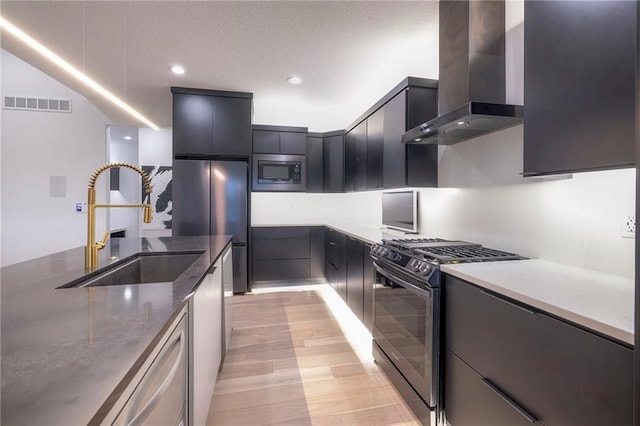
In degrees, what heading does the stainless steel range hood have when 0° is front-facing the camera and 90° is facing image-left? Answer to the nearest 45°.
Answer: approximately 45°

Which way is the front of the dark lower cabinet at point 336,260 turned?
to the viewer's left

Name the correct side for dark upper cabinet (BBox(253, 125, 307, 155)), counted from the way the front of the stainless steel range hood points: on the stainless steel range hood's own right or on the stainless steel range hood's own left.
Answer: on the stainless steel range hood's own right

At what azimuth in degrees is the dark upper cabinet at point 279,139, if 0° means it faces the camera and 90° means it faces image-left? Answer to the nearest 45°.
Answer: approximately 0°

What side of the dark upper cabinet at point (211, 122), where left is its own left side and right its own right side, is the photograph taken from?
front

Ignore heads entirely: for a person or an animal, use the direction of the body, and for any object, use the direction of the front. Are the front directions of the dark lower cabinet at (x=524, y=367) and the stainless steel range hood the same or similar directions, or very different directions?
same or similar directions

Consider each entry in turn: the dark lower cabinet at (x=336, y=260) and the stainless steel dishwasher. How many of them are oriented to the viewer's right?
1

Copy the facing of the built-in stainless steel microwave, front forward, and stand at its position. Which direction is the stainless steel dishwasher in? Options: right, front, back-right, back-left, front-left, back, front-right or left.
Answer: front

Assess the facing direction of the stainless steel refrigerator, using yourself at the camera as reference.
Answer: facing the viewer

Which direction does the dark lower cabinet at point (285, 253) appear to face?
toward the camera
